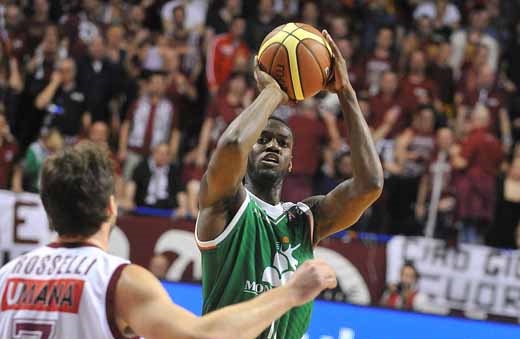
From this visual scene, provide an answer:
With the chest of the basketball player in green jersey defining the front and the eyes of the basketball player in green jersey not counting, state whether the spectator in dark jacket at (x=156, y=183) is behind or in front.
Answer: behind

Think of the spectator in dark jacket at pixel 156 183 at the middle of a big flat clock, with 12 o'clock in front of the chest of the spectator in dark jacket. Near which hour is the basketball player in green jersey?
The basketball player in green jersey is roughly at 12 o'clock from the spectator in dark jacket.

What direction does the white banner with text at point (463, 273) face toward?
toward the camera

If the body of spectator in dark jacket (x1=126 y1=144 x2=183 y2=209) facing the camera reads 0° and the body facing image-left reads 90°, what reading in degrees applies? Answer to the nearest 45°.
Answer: approximately 0°

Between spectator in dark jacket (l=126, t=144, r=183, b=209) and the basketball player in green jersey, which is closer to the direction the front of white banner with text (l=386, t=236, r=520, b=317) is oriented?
the basketball player in green jersey

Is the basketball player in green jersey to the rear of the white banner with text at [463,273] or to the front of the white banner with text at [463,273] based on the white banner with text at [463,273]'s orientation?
to the front

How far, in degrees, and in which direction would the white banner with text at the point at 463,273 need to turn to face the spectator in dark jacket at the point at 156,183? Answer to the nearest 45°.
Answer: approximately 90° to its right

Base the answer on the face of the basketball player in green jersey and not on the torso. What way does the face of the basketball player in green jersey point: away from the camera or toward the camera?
toward the camera

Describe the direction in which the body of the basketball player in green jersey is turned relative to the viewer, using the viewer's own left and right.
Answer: facing the viewer and to the right of the viewer

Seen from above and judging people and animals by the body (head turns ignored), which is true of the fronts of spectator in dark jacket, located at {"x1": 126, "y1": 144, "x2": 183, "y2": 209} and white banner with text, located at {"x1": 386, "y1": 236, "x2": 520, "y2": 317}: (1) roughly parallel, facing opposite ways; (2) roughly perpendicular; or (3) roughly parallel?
roughly parallel

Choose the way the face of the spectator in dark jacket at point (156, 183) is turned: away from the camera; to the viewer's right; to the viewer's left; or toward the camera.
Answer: toward the camera

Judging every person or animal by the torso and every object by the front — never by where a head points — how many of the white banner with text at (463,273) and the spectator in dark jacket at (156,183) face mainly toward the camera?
2

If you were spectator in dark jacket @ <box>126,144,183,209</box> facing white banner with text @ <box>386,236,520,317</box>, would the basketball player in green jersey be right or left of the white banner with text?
right

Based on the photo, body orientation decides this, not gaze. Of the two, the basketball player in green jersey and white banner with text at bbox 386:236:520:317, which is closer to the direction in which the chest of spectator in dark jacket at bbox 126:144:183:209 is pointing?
the basketball player in green jersey
